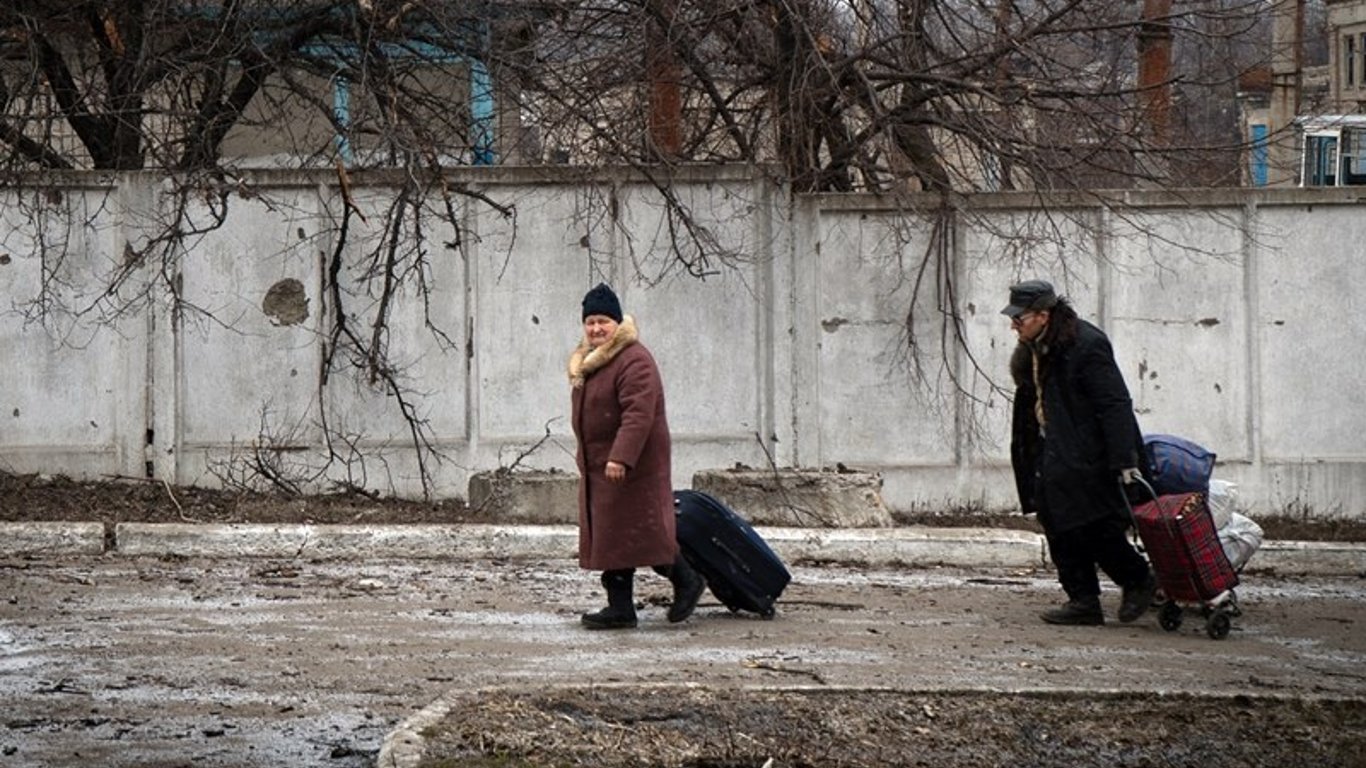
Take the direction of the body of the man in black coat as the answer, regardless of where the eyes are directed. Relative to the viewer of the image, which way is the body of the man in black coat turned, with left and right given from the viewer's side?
facing to the left of the viewer

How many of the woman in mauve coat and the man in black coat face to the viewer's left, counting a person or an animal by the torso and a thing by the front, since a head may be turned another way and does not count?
2

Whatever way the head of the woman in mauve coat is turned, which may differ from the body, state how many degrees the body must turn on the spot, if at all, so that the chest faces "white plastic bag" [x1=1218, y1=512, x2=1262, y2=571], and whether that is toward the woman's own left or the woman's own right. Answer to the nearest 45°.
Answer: approximately 180°

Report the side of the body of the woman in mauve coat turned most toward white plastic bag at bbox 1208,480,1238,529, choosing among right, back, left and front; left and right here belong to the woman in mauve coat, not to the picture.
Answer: back

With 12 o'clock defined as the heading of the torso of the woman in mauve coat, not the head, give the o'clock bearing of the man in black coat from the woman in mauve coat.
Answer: The man in black coat is roughly at 6 o'clock from the woman in mauve coat.

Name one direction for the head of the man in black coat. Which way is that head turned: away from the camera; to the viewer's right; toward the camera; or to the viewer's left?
to the viewer's left

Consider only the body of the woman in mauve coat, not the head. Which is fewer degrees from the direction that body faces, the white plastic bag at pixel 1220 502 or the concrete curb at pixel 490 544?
the concrete curb

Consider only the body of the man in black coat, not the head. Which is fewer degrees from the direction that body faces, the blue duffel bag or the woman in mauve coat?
the woman in mauve coat

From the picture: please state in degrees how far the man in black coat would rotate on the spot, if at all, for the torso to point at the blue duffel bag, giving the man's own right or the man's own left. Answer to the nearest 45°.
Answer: approximately 135° to the man's own right

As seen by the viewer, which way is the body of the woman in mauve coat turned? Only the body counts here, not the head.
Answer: to the viewer's left
